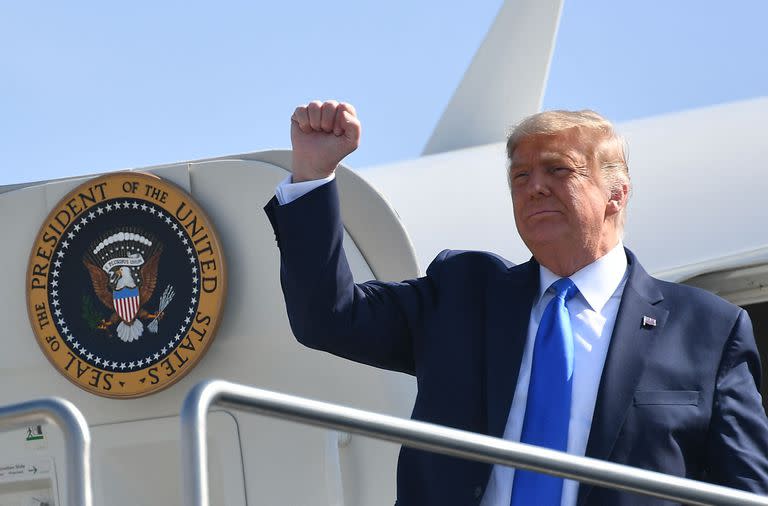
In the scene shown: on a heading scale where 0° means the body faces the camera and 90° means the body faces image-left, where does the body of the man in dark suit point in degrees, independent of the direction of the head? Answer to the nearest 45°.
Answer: approximately 45°
